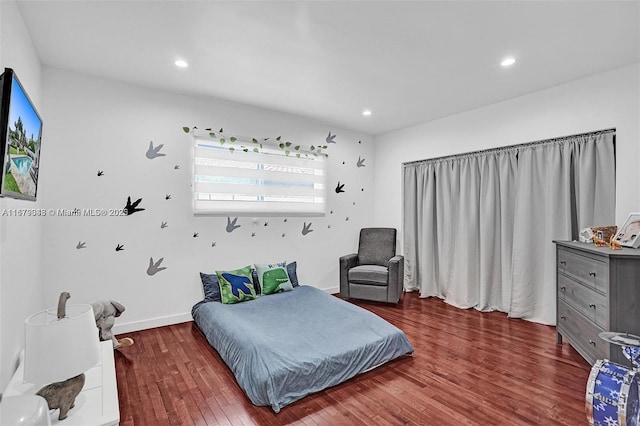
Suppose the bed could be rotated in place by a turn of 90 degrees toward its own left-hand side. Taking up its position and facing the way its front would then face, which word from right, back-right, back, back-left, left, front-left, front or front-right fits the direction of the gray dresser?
front-right

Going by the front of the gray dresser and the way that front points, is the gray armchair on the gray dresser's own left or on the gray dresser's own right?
on the gray dresser's own right

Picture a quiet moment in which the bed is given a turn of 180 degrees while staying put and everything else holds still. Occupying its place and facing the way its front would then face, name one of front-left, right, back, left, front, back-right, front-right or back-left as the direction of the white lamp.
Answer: left

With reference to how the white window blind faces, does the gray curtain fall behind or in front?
in front

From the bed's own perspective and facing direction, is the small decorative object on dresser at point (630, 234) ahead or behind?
ahead

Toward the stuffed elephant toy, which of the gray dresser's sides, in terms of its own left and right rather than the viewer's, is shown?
front

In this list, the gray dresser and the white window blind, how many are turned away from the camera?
0

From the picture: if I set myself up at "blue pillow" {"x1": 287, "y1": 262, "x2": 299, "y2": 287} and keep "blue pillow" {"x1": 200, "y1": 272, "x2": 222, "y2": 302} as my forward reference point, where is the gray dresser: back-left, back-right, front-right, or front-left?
back-left

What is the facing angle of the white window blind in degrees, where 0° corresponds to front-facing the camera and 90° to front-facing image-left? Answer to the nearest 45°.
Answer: approximately 315°

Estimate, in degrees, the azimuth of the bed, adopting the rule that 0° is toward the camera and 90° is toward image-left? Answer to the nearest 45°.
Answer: approximately 315°

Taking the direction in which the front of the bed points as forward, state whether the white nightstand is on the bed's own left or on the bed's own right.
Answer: on the bed's own right

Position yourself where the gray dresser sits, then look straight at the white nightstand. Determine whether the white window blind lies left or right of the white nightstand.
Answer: right
